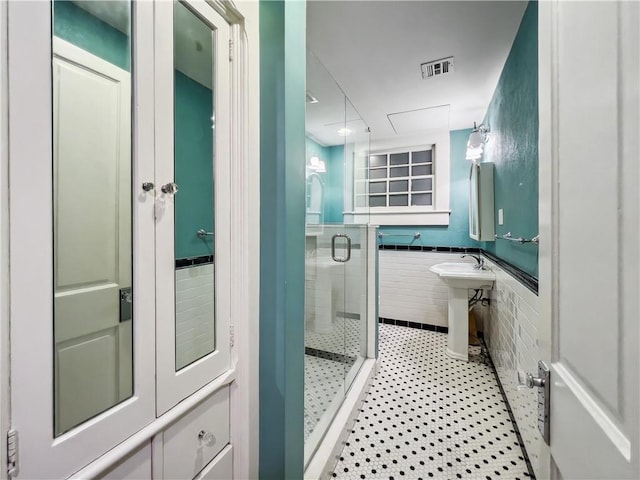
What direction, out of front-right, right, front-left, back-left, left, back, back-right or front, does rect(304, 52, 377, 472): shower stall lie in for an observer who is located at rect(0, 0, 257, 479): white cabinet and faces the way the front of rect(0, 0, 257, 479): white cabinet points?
left

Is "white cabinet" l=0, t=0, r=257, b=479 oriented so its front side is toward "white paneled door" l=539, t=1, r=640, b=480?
yes

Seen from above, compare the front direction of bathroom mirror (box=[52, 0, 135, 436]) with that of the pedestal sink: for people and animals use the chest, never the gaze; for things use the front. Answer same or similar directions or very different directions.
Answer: very different directions

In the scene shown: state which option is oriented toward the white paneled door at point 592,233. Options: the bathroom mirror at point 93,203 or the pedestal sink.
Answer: the bathroom mirror

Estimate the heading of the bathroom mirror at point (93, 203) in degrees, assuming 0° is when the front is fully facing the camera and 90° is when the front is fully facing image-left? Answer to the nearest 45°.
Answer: approximately 315°

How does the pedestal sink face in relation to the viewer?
to the viewer's left
